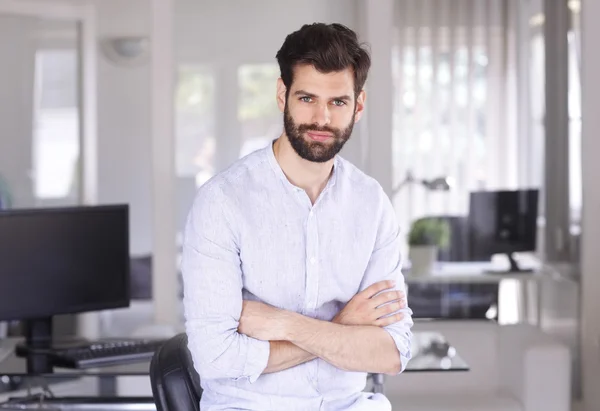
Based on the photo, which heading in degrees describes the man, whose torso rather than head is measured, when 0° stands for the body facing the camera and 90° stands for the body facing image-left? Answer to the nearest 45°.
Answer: approximately 0°

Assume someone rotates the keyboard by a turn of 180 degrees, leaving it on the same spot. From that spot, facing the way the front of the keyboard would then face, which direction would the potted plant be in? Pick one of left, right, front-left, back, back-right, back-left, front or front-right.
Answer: right

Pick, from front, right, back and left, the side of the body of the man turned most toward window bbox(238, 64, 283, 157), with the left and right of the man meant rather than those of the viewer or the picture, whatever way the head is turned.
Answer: back

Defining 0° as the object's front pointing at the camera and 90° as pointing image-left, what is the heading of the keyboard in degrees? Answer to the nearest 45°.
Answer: approximately 315°

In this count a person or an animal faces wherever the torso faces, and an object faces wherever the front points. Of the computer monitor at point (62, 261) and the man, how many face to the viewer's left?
0

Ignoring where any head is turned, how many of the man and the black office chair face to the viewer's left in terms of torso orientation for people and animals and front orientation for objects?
0

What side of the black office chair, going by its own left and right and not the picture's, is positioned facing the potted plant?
left

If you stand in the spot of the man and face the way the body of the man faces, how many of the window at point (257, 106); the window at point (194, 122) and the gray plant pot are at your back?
3
